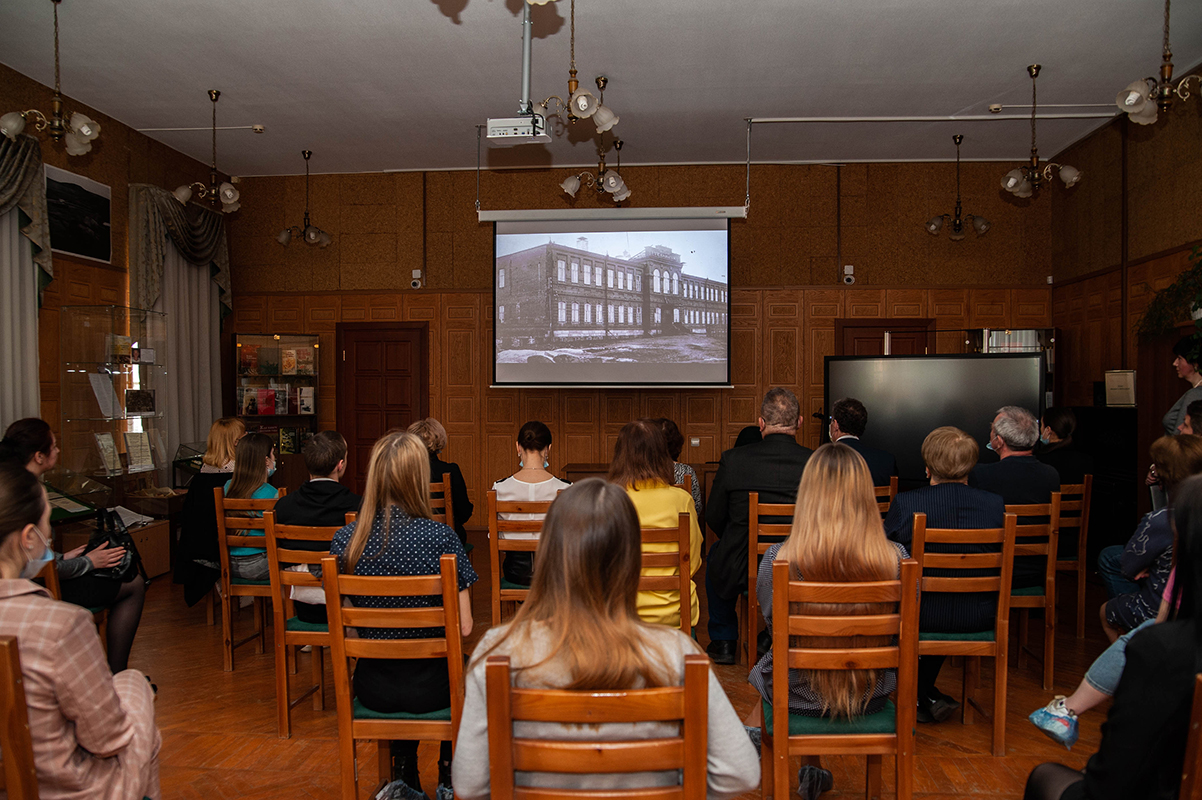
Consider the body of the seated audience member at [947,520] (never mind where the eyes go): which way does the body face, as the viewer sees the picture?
away from the camera

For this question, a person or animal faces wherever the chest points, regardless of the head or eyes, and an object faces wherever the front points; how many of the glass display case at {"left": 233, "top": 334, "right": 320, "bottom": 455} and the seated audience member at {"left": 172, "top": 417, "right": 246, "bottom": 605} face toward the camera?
1

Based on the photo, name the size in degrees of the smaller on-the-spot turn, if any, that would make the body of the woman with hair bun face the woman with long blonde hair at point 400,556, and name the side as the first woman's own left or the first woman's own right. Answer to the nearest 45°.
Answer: approximately 180°

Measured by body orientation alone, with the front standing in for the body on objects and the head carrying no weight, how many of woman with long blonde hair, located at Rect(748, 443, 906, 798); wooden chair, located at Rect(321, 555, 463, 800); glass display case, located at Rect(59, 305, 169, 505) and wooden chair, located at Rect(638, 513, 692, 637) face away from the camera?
3

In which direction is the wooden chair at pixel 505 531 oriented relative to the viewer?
away from the camera

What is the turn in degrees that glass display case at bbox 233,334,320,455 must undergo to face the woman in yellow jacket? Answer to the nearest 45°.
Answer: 0° — it already faces them

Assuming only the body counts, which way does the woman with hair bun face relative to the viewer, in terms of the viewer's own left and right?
facing away from the viewer

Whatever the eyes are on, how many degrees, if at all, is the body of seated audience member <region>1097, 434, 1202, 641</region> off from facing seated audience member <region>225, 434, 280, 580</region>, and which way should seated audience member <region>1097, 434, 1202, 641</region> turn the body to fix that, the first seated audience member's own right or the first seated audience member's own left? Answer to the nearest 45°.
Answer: approximately 45° to the first seated audience member's own left

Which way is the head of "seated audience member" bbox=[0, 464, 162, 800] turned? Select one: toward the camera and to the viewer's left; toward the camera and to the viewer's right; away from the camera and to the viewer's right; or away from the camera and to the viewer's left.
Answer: away from the camera and to the viewer's right

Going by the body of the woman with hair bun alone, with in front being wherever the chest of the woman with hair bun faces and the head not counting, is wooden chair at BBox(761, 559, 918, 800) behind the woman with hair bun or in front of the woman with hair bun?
behind

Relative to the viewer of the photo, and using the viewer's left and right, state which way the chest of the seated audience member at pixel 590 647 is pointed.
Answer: facing away from the viewer

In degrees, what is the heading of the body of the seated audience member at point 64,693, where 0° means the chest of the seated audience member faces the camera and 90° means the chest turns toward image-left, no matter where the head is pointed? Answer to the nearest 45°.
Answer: approximately 225°
